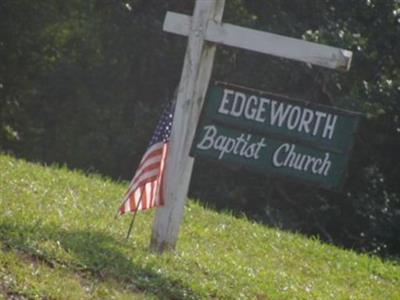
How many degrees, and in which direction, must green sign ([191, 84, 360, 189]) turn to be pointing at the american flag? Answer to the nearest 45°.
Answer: approximately 90° to its right

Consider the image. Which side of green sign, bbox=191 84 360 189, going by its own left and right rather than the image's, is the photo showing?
front
